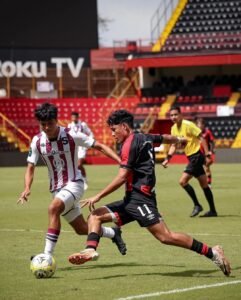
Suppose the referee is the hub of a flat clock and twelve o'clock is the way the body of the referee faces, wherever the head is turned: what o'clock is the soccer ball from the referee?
The soccer ball is roughly at 11 o'clock from the referee.

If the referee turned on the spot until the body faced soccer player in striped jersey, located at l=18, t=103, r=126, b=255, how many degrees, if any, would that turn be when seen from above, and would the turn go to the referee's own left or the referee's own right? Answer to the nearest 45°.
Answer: approximately 45° to the referee's own left

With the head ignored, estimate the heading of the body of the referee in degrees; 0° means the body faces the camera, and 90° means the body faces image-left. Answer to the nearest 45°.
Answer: approximately 45°

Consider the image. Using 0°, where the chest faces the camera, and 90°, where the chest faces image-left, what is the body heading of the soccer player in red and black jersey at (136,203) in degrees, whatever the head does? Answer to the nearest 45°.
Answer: approximately 90°
